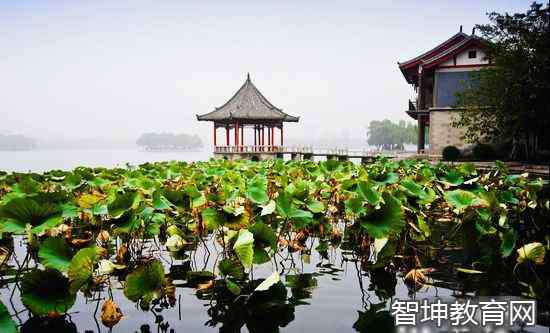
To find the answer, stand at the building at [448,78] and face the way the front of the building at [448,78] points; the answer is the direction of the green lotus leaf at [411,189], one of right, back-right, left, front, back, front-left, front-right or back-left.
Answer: left

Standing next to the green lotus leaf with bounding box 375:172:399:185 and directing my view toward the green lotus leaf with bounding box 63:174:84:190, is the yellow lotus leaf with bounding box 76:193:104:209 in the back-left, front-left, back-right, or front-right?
front-left

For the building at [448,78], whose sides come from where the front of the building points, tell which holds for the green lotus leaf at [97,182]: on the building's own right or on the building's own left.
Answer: on the building's own left

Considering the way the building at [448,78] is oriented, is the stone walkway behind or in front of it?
in front

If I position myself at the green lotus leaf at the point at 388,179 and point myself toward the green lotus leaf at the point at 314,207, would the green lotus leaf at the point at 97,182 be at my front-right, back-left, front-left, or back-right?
front-right

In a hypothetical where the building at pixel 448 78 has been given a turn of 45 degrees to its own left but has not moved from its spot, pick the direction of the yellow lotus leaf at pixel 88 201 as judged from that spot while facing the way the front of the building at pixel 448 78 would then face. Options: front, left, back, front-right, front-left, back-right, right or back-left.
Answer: front-left

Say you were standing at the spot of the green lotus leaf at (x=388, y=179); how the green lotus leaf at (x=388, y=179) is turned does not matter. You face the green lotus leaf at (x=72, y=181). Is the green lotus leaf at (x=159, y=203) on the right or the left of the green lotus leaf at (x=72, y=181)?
left

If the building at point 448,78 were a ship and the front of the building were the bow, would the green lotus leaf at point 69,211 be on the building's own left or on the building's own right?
on the building's own left

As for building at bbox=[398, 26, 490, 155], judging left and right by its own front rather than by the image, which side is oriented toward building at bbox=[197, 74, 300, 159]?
front

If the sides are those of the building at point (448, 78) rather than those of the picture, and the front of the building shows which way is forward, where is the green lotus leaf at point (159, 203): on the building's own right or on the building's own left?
on the building's own left

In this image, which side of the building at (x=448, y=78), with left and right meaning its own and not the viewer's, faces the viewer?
left

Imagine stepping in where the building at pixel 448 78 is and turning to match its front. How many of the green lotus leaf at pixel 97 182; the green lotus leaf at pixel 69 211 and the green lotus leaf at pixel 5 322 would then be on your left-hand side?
3

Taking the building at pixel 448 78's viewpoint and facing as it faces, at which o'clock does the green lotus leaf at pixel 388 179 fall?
The green lotus leaf is roughly at 9 o'clock from the building.

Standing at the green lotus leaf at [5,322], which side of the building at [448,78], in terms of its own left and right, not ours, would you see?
left
